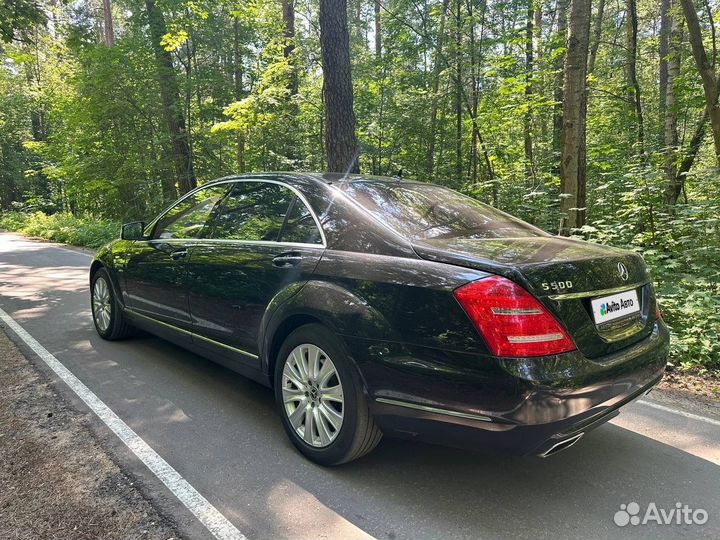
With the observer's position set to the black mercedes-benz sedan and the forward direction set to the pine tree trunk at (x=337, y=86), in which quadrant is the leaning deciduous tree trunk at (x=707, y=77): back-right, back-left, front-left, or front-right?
front-right

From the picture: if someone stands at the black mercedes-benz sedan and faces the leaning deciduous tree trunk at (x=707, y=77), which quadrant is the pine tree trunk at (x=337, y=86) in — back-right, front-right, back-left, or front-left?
front-left

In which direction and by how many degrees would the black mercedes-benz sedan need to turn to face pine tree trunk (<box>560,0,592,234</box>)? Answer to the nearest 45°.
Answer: approximately 90° to its right

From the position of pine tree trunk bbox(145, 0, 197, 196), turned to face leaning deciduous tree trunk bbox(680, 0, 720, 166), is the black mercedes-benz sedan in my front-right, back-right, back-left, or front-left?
front-right

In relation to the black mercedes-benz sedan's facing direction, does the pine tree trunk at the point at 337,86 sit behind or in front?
in front

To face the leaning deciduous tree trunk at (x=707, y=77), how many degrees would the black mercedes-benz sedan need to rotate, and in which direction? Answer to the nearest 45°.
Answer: approximately 90° to its right

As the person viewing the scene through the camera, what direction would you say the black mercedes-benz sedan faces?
facing away from the viewer and to the left of the viewer
